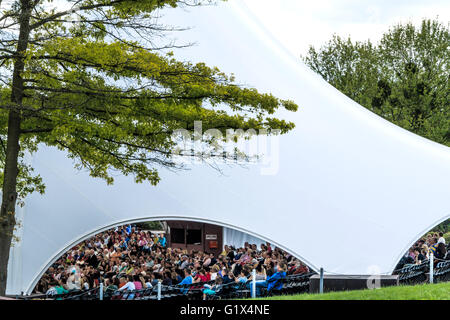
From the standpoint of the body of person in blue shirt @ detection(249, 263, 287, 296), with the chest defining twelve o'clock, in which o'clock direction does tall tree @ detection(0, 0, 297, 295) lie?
The tall tree is roughly at 10 o'clock from the person in blue shirt.

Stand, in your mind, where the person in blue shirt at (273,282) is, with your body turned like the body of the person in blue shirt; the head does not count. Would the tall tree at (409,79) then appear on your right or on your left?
on your right
